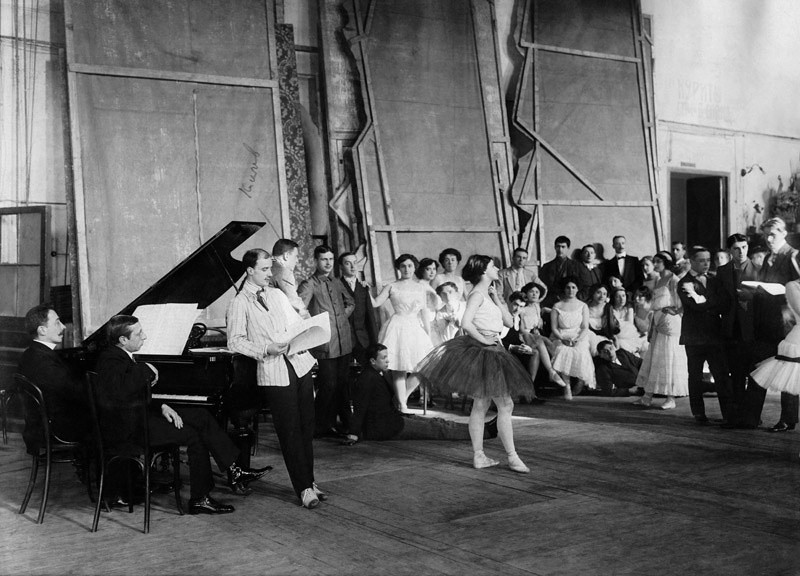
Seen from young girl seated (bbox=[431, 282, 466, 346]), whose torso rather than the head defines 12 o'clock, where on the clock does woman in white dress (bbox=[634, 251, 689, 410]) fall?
The woman in white dress is roughly at 9 o'clock from the young girl seated.

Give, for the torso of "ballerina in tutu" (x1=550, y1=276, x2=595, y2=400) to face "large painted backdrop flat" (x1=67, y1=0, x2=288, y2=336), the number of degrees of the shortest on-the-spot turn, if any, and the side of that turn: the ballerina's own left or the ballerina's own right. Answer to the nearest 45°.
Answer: approximately 45° to the ballerina's own right

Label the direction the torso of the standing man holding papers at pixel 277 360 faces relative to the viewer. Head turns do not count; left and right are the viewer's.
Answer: facing the viewer and to the right of the viewer

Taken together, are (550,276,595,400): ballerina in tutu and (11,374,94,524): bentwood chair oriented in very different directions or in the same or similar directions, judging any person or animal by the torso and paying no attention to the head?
very different directions

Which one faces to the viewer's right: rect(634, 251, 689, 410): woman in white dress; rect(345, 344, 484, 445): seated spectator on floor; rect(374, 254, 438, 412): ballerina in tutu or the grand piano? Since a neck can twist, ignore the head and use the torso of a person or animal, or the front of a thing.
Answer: the seated spectator on floor

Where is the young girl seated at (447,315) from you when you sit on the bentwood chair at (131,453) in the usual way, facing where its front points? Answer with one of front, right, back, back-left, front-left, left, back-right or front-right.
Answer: front

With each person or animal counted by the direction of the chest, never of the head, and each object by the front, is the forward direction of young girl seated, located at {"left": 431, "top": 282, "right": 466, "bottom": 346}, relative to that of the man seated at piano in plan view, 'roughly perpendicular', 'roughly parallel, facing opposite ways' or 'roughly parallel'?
roughly perpendicular

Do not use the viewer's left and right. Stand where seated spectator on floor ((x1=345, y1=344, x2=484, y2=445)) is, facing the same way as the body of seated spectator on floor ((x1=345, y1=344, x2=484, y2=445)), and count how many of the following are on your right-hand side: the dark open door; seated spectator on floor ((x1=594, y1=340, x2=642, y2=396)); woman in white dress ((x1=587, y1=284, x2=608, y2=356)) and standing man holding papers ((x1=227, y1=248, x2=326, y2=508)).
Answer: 1

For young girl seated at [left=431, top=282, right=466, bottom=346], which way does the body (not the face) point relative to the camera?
toward the camera

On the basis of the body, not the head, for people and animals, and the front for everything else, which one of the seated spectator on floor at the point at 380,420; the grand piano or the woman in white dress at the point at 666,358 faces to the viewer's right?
the seated spectator on floor

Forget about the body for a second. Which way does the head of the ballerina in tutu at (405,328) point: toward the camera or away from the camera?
toward the camera

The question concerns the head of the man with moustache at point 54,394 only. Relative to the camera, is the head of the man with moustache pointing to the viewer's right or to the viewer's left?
to the viewer's right

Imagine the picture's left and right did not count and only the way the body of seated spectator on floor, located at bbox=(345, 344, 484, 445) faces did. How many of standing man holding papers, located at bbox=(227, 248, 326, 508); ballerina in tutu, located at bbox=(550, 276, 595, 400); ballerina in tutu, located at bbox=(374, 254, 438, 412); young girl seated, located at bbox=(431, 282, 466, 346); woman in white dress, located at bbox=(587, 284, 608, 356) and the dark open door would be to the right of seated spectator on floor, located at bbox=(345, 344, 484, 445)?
1

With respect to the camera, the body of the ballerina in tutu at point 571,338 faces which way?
toward the camera

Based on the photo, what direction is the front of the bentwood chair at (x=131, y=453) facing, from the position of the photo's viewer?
facing away from the viewer and to the right of the viewer

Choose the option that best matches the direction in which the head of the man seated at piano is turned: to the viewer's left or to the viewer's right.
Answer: to the viewer's right
